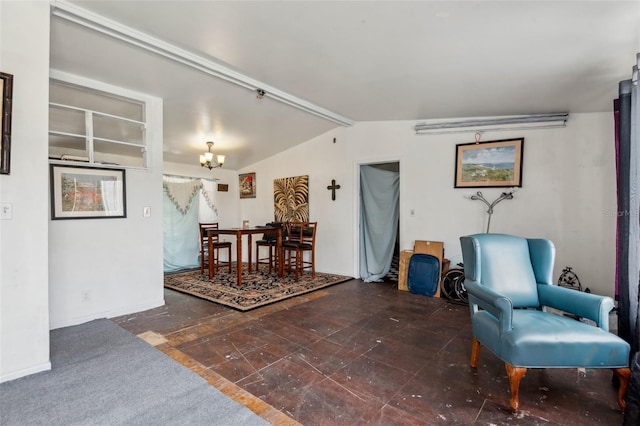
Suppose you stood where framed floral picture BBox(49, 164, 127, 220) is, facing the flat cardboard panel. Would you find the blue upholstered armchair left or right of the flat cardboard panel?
right

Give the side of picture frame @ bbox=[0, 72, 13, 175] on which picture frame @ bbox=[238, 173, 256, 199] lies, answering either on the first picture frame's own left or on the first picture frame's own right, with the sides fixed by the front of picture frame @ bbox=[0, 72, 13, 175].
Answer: on the first picture frame's own left

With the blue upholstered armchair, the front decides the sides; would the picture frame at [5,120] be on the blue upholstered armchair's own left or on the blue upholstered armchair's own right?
on the blue upholstered armchair's own right

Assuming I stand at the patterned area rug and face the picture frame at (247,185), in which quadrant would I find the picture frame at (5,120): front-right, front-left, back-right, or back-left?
back-left

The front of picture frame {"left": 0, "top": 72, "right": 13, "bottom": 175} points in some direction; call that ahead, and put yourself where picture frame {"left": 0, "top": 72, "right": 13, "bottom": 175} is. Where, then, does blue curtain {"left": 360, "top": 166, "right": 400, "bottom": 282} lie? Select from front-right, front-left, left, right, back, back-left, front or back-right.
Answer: front-left

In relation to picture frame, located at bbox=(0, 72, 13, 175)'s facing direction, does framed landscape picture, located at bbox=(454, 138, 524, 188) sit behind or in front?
in front
